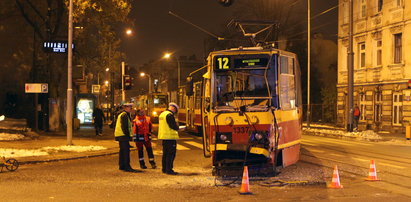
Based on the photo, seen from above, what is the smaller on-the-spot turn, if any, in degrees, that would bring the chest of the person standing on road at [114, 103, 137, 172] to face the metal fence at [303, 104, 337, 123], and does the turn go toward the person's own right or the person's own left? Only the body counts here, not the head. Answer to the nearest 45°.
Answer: approximately 45° to the person's own left

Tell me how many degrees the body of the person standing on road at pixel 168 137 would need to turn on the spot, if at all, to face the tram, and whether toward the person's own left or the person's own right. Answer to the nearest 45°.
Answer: approximately 90° to the person's own left

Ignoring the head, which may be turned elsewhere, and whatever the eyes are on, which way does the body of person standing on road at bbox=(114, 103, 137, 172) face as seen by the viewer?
to the viewer's right

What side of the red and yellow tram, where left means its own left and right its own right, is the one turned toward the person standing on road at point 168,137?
right

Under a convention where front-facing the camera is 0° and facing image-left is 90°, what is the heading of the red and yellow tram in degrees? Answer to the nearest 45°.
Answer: approximately 0°
